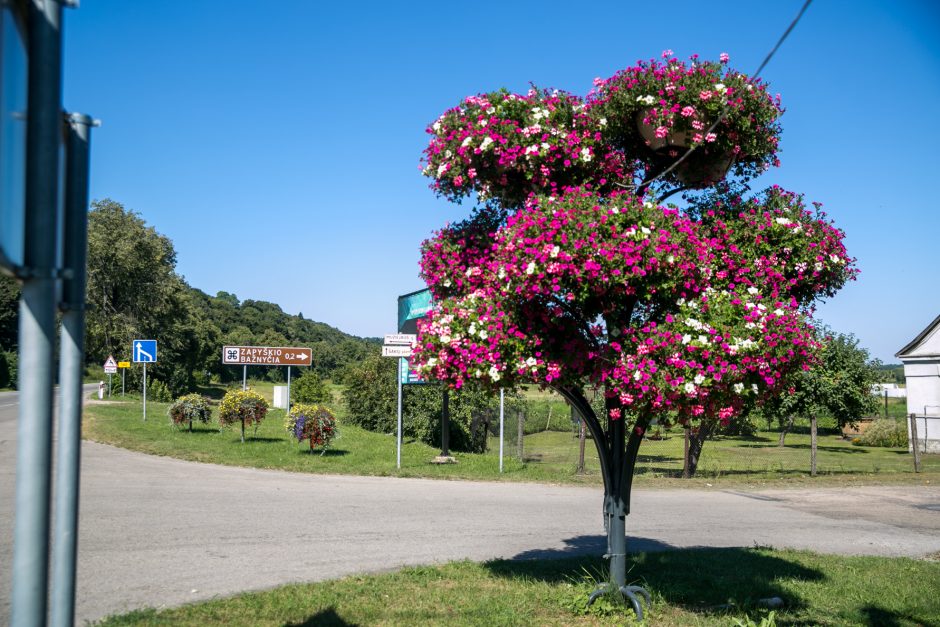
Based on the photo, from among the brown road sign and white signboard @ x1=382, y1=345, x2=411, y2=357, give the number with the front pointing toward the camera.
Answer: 2

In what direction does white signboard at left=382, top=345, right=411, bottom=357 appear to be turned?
toward the camera

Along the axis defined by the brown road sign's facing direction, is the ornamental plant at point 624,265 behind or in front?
in front

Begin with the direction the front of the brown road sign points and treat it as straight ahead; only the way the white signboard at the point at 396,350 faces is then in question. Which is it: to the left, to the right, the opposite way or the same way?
the same way

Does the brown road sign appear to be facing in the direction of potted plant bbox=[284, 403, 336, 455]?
yes

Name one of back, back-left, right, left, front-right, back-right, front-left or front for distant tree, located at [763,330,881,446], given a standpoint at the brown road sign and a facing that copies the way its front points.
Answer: front-left

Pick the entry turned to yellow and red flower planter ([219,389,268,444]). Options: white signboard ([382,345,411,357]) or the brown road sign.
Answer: the brown road sign

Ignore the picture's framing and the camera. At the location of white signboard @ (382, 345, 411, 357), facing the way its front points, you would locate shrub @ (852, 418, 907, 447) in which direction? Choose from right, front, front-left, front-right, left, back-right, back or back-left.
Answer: back-left

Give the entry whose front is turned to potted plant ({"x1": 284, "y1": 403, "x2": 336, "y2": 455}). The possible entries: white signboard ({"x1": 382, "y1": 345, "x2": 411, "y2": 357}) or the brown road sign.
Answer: the brown road sign

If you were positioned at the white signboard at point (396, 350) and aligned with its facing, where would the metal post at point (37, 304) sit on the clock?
The metal post is roughly at 12 o'clock from the white signboard.

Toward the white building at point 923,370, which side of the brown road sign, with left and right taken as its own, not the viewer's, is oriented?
left

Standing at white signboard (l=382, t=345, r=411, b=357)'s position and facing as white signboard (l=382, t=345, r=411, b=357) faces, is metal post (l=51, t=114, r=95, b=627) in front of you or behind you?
in front
